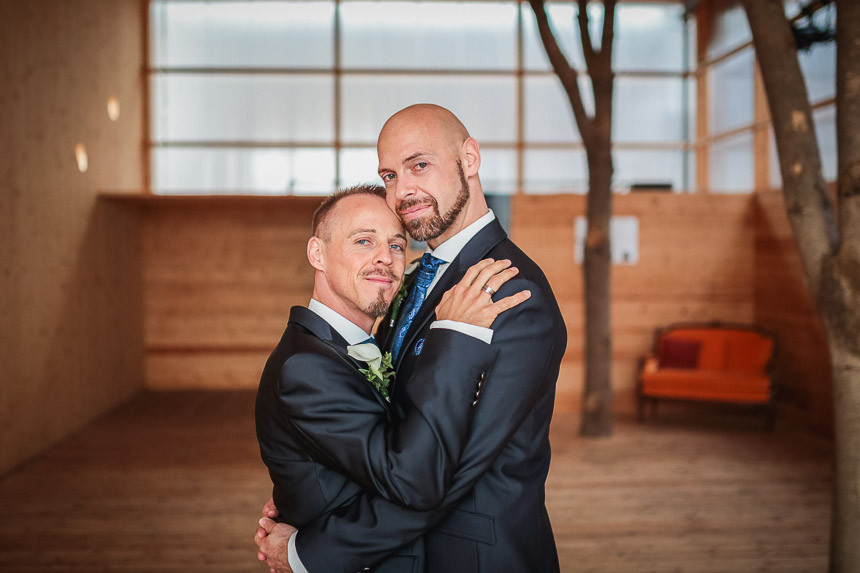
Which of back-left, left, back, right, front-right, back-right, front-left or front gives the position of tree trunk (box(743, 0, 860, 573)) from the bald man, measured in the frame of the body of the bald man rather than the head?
back

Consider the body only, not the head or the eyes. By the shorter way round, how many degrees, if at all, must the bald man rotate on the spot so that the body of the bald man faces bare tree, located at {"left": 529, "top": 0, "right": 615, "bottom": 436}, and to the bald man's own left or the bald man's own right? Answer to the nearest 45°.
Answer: approximately 135° to the bald man's own right

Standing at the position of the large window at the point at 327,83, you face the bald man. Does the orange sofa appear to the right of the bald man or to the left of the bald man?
left

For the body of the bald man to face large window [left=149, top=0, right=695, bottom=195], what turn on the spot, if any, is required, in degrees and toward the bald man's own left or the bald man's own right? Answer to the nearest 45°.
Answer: approximately 135° to the bald man's own right

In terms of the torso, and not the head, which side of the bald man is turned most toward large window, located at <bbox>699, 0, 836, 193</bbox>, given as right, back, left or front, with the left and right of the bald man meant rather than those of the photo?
back

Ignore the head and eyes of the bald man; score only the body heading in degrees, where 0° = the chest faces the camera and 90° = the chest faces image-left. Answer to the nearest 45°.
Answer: approximately 45°

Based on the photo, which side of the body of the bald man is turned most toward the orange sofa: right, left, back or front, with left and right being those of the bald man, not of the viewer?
back

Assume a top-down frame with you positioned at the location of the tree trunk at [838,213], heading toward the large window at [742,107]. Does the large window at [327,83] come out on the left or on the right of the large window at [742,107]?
left
